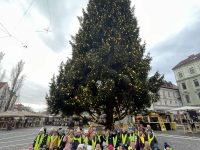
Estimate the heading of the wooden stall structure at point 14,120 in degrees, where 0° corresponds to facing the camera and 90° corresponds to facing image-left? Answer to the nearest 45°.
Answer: approximately 315°

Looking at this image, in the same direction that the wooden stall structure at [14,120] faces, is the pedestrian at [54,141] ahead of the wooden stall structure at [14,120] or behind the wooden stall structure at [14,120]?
ahead

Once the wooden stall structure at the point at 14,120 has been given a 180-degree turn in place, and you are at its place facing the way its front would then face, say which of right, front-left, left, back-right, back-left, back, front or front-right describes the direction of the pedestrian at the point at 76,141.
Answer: back-left

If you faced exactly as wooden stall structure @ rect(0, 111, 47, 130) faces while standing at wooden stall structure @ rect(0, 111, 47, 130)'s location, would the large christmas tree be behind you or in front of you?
in front

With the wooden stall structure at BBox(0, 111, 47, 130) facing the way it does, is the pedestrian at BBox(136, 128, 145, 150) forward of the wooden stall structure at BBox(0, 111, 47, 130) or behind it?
forward

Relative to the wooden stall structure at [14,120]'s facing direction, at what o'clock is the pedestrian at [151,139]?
The pedestrian is roughly at 1 o'clock from the wooden stall structure.
